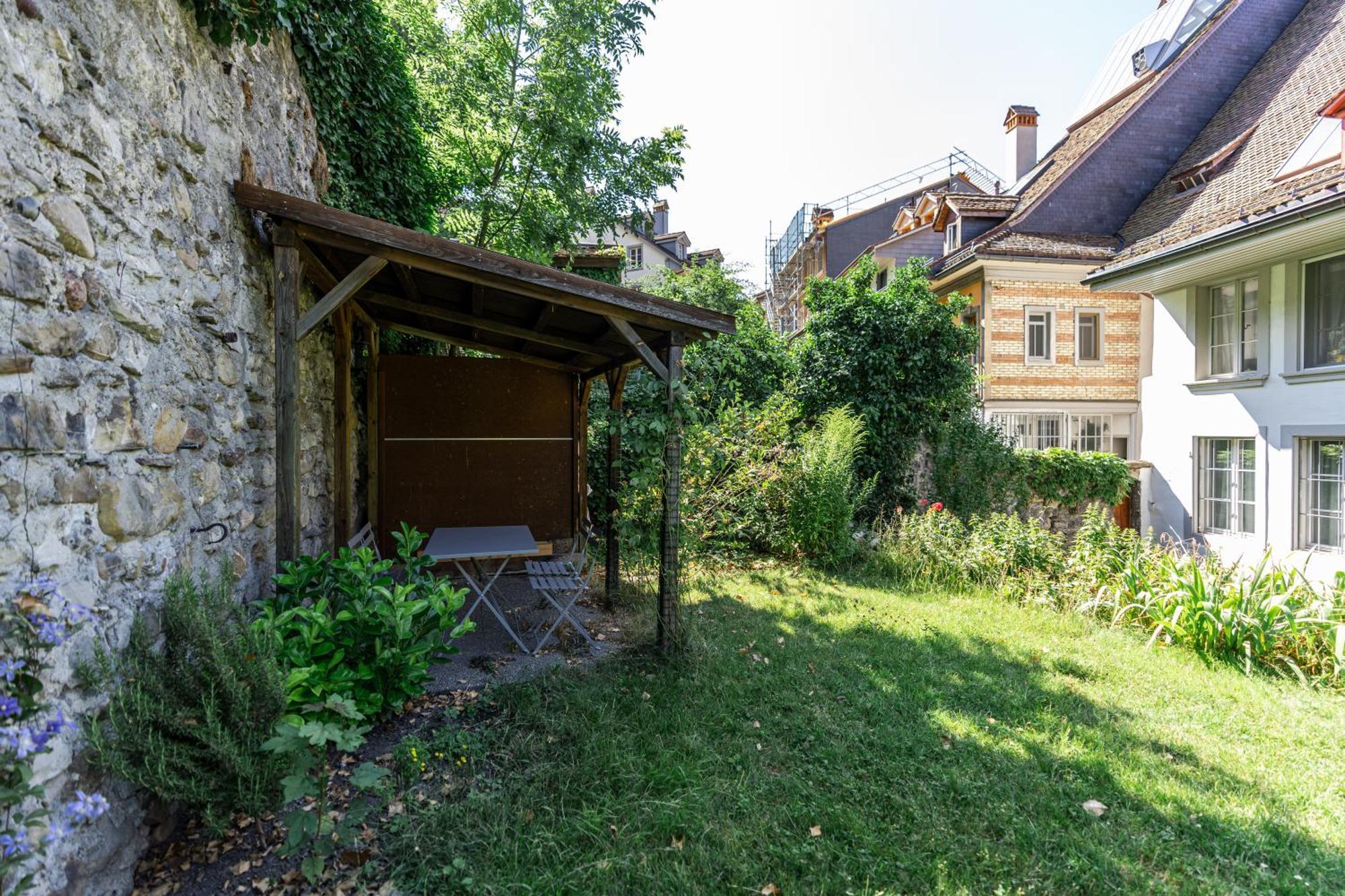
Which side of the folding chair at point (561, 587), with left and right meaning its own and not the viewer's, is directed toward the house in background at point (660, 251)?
right

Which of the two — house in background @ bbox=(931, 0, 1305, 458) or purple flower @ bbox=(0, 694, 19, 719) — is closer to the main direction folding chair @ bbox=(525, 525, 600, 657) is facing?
the purple flower

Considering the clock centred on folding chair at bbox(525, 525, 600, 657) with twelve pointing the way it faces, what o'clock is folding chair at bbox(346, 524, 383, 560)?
folding chair at bbox(346, 524, 383, 560) is roughly at 1 o'clock from folding chair at bbox(525, 525, 600, 657).

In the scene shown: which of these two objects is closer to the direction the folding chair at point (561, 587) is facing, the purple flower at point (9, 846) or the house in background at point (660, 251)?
the purple flower

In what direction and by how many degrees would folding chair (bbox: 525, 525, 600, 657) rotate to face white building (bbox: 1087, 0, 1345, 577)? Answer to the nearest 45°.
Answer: approximately 180°

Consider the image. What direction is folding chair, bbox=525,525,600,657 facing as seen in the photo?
to the viewer's left

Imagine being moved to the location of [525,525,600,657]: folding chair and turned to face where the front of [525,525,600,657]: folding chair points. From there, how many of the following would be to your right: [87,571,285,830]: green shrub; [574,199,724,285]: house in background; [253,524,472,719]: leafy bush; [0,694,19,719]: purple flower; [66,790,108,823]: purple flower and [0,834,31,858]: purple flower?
1

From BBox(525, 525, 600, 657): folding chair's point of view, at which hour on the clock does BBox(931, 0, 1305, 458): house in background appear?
The house in background is roughly at 5 o'clock from the folding chair.

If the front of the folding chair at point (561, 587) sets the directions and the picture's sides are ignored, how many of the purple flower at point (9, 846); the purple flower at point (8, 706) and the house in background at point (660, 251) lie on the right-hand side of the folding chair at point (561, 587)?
1

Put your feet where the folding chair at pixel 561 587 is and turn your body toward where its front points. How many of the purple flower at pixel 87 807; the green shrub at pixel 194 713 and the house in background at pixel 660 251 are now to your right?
1

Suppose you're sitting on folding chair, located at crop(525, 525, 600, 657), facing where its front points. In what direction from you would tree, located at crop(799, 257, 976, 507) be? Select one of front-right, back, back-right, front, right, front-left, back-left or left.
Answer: back-right

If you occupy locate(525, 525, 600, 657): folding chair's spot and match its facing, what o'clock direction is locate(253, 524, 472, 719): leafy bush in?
The leafy bush is roughly at 10 o'clock from the folding chair.

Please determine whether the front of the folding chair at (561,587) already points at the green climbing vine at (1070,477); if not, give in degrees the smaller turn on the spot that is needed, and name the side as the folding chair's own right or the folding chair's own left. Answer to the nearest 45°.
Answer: approximately 135° to the folding chair's own right

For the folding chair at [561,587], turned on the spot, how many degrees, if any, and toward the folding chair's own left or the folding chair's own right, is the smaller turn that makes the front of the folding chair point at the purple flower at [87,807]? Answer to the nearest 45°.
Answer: approximately 90° to the folding chair's own left

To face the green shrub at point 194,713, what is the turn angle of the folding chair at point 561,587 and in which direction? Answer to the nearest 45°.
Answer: approximately 45° to its left

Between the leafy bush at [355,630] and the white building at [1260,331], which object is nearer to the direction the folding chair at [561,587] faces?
the leafy bush
